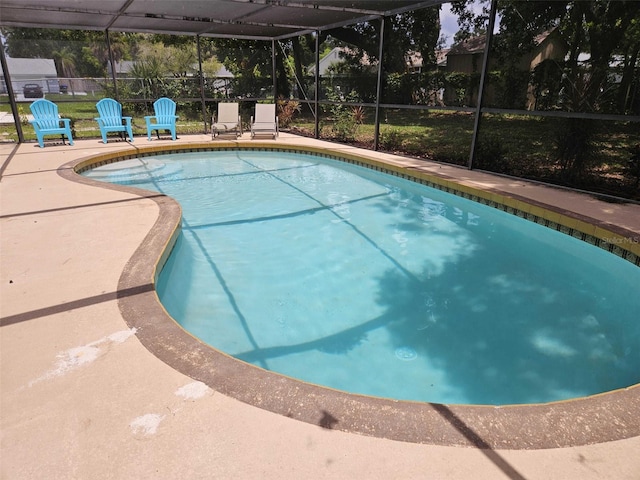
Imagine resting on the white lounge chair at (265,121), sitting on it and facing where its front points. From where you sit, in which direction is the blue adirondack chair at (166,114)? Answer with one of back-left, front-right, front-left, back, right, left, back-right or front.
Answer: right

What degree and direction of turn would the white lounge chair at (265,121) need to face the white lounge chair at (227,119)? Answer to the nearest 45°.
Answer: approximately 90° to its right

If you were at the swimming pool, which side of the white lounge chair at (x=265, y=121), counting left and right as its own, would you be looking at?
front

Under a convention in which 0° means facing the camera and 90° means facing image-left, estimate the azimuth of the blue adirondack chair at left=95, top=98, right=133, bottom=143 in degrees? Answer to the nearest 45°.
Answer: approximately 315°

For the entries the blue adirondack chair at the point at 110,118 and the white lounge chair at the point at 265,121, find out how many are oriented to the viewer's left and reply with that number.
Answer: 0

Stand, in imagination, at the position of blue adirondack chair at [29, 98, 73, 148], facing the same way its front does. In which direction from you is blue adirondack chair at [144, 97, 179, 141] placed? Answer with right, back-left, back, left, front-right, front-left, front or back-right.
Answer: front-left

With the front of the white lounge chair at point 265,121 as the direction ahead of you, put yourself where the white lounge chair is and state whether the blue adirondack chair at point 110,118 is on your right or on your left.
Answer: on your right

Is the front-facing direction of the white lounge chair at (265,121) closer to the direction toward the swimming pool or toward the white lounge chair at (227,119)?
the swimming pool

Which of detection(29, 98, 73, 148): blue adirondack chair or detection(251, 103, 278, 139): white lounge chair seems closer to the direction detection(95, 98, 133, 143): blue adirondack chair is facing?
the white lounge chair

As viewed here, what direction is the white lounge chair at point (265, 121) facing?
toward the camera

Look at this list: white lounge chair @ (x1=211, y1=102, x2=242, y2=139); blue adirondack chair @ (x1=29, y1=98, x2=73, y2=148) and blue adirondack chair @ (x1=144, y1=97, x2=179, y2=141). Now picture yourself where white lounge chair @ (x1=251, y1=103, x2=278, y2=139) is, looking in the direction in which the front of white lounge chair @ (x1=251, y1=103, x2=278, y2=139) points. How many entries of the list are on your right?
3

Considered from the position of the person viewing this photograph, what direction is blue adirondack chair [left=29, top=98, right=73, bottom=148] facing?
facing the viewer and to the right of the viewer
